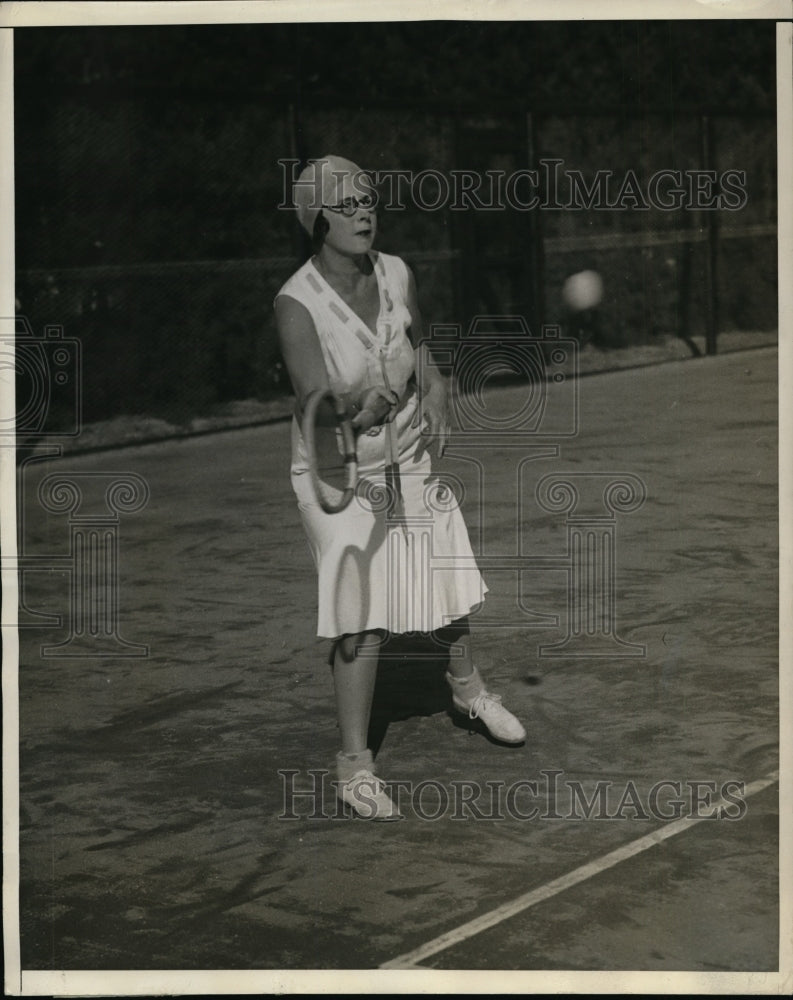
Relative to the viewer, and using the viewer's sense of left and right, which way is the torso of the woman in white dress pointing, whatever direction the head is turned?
facing the viewer and to the right of the viewer

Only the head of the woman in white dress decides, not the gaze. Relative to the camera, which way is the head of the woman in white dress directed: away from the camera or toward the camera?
toward the camera

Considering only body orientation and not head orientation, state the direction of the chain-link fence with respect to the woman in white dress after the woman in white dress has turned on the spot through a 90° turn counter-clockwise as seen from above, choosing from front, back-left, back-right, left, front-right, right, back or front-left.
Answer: front-left

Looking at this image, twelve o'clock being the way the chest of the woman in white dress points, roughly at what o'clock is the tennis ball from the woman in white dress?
The tennis ball is roughly at 8 o'clock from the woman in white dress.
